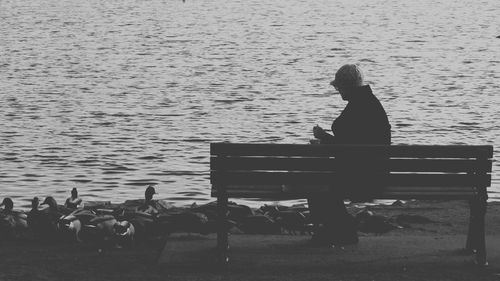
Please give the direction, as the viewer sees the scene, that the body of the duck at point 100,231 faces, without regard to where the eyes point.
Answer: to the viewer's right

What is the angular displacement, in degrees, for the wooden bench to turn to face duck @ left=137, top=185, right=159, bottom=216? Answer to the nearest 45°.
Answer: approximately 45° to its left

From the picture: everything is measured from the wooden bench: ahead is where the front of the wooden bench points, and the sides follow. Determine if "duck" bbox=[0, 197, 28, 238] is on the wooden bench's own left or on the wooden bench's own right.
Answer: on the wooden bench's own left

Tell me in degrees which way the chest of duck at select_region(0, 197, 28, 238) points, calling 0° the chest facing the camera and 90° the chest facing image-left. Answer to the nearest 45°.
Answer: approximately 90°

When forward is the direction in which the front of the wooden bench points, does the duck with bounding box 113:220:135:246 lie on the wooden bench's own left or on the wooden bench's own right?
on the wooden bench's own left

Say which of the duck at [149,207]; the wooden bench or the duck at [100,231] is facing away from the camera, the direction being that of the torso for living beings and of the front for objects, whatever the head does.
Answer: the wooden bench

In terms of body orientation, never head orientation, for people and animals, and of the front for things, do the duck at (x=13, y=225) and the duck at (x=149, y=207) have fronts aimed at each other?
no

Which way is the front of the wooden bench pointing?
away from the camera

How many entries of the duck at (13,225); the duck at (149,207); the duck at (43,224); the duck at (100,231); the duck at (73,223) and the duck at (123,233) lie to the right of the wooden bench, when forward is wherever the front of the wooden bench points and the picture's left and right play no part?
0

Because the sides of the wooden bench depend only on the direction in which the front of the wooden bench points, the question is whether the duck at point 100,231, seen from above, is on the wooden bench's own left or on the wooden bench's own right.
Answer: on the wooden bench's own left
